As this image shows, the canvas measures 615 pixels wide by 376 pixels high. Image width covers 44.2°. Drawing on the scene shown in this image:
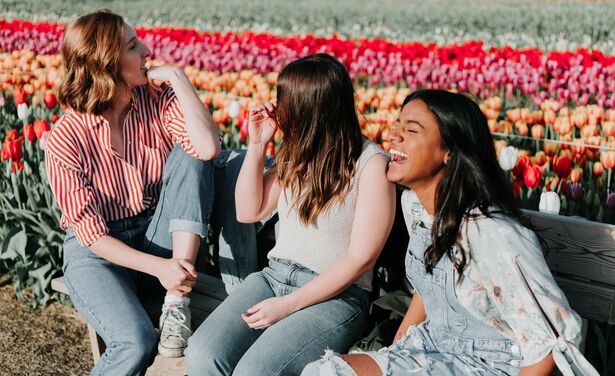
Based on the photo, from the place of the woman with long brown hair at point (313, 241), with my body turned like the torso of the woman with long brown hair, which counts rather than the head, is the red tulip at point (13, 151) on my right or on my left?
on my right

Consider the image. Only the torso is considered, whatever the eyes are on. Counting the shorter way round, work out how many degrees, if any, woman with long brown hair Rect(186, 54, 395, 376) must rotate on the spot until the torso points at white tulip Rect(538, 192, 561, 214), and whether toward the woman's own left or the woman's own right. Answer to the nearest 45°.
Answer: approximately 135° to the woman's own left

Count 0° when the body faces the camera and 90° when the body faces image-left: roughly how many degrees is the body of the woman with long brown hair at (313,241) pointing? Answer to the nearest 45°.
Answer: approximately 45°

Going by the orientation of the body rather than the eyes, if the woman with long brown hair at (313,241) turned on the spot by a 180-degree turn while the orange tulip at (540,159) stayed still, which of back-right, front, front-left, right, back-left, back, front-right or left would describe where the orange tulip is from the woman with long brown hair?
front

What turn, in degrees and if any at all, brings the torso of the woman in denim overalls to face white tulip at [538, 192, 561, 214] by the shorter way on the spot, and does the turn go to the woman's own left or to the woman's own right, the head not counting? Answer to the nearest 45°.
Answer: approximately 135° to the woman's own right

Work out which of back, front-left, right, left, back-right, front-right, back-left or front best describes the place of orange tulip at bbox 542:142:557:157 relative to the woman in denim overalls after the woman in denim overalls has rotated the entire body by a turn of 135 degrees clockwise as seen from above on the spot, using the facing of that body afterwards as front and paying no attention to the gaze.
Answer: front

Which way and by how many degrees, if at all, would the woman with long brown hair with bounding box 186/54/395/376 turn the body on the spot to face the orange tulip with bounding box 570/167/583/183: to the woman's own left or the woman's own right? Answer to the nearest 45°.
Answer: approximately 180°

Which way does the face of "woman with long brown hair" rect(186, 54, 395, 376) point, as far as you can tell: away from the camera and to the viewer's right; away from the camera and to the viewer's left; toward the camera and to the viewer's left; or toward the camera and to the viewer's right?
away from the camera and to the viewer's left

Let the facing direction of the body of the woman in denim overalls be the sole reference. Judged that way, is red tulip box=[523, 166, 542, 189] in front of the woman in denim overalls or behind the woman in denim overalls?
behind

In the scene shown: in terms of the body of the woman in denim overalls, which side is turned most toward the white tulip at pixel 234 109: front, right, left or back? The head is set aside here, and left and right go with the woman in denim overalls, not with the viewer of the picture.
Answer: right

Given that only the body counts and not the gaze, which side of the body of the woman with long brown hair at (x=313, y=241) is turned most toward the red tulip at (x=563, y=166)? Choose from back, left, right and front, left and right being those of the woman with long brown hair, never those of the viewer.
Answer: back

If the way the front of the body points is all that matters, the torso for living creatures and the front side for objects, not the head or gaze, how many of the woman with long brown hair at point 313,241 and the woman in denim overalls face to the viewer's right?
0

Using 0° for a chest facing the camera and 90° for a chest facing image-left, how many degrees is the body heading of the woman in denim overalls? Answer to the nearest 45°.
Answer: approximately 45°
